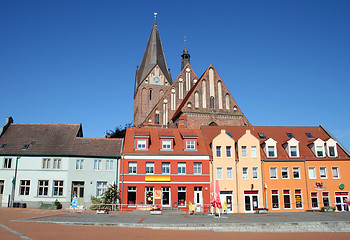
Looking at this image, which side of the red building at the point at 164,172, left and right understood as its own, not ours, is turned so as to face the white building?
right

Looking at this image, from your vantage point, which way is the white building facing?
toward the camera

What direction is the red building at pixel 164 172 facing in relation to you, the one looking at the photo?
facing the viewer

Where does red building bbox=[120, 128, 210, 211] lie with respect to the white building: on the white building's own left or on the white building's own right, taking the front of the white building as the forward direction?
on the white building's own left

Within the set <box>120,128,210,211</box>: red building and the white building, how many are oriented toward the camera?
2
